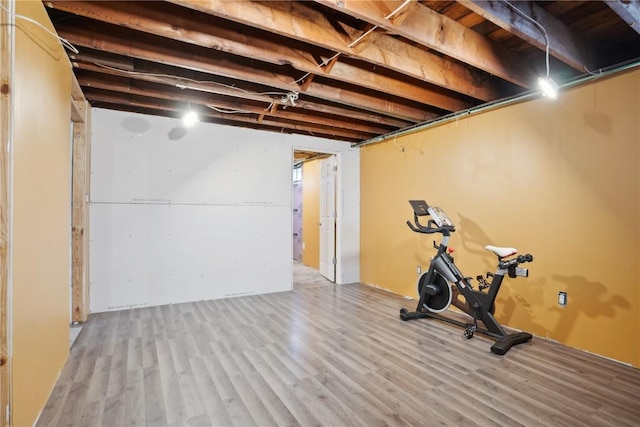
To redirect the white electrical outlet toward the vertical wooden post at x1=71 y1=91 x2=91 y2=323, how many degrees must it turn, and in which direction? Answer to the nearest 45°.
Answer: approximately 45° to its right

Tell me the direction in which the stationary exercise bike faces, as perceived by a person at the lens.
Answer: facing away from the viewer and to the left of the viewer

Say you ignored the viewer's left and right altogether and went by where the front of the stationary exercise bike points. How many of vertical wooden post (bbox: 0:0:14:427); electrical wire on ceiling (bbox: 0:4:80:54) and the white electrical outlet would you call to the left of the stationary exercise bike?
2

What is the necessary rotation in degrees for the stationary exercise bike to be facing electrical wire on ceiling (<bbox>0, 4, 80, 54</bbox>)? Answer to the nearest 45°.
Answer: approximately 90° to its left

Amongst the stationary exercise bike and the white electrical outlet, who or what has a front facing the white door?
the stationary exercise bike

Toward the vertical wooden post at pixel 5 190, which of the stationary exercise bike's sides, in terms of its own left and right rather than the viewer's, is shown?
left
